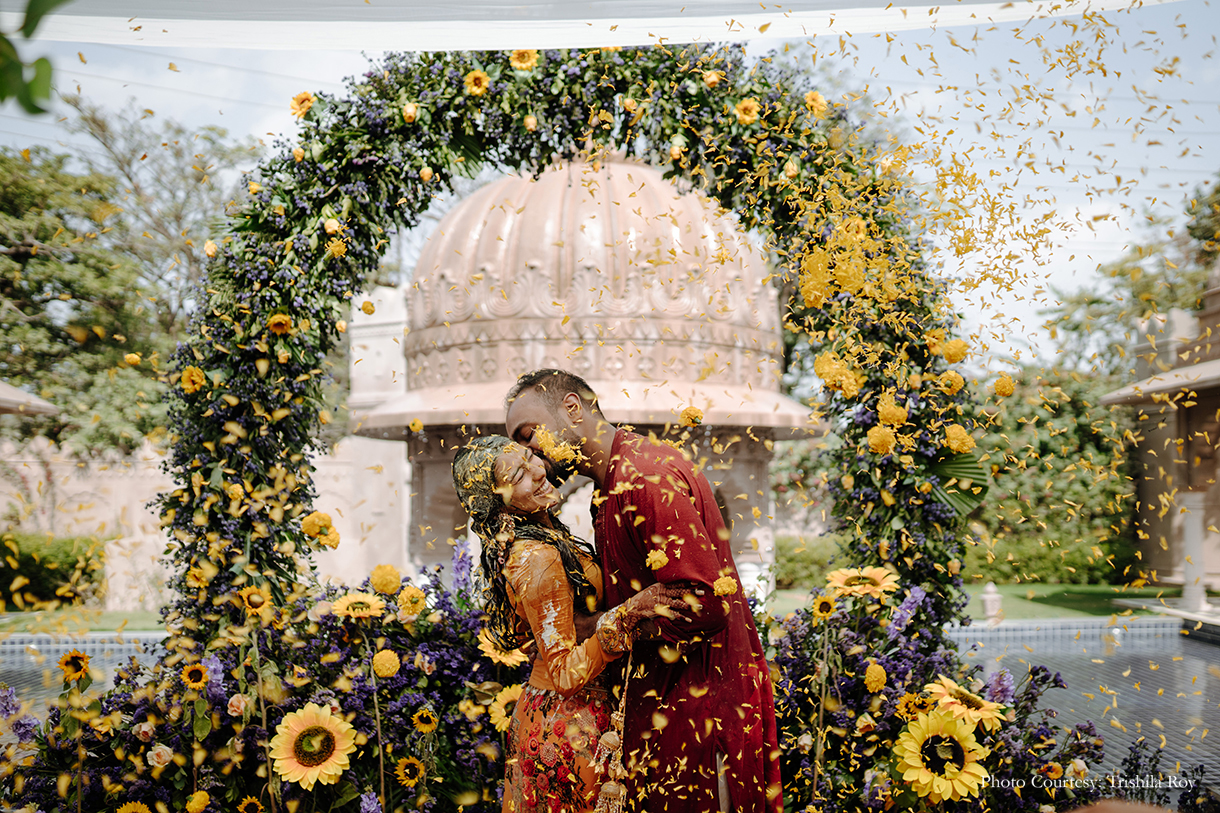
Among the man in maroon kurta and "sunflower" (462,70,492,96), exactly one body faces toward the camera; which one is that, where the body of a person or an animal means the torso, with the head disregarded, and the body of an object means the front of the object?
the sunflower

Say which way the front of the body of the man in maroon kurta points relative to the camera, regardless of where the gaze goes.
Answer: to the viewer's left

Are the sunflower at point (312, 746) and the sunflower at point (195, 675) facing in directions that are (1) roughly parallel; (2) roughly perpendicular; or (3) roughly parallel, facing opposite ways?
roughly parallel

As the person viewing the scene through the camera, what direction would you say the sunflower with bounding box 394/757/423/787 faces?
facing the viewer

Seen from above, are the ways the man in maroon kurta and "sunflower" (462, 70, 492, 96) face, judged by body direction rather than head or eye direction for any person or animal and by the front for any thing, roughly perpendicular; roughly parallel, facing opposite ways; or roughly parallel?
roughly perpendicular

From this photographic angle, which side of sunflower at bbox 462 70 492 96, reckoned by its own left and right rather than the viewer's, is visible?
front

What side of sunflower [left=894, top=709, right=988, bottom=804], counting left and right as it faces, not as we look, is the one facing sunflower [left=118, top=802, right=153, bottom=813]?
right

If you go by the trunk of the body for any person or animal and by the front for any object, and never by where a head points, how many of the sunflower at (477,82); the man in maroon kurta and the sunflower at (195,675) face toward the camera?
2

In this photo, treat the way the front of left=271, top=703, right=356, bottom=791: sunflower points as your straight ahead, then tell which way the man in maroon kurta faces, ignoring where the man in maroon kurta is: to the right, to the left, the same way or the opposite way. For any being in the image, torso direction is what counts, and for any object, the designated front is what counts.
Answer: to the right

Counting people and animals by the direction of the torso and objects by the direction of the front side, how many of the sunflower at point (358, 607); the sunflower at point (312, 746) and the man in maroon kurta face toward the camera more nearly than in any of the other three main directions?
2
